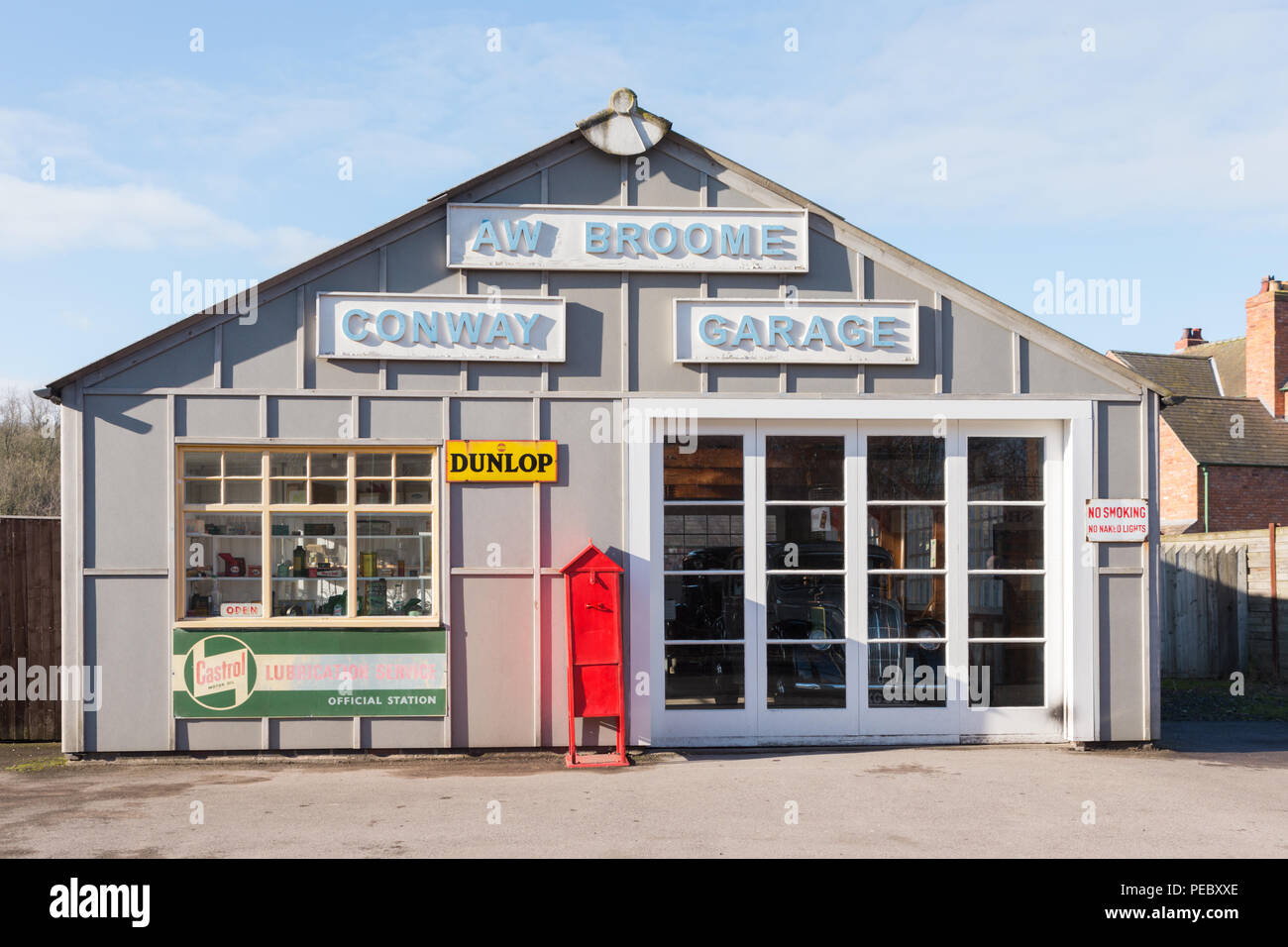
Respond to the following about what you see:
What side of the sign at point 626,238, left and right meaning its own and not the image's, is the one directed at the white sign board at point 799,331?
left

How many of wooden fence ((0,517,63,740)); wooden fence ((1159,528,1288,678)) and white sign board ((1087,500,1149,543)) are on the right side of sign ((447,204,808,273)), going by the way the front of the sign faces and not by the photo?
1

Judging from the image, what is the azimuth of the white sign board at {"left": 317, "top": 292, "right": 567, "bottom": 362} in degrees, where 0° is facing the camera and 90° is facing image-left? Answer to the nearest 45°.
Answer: approximately 0°

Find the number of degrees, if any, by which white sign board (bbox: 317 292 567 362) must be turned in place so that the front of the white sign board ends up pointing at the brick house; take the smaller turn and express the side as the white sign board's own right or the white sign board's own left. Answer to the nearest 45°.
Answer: approximately 135° to the white sign board's own left

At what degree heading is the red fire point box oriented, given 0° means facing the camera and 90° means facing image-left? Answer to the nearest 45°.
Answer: approximately 0°

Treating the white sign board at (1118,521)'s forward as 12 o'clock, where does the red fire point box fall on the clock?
The red fire point box is roughly at 2 o'clock from the white sign board.
